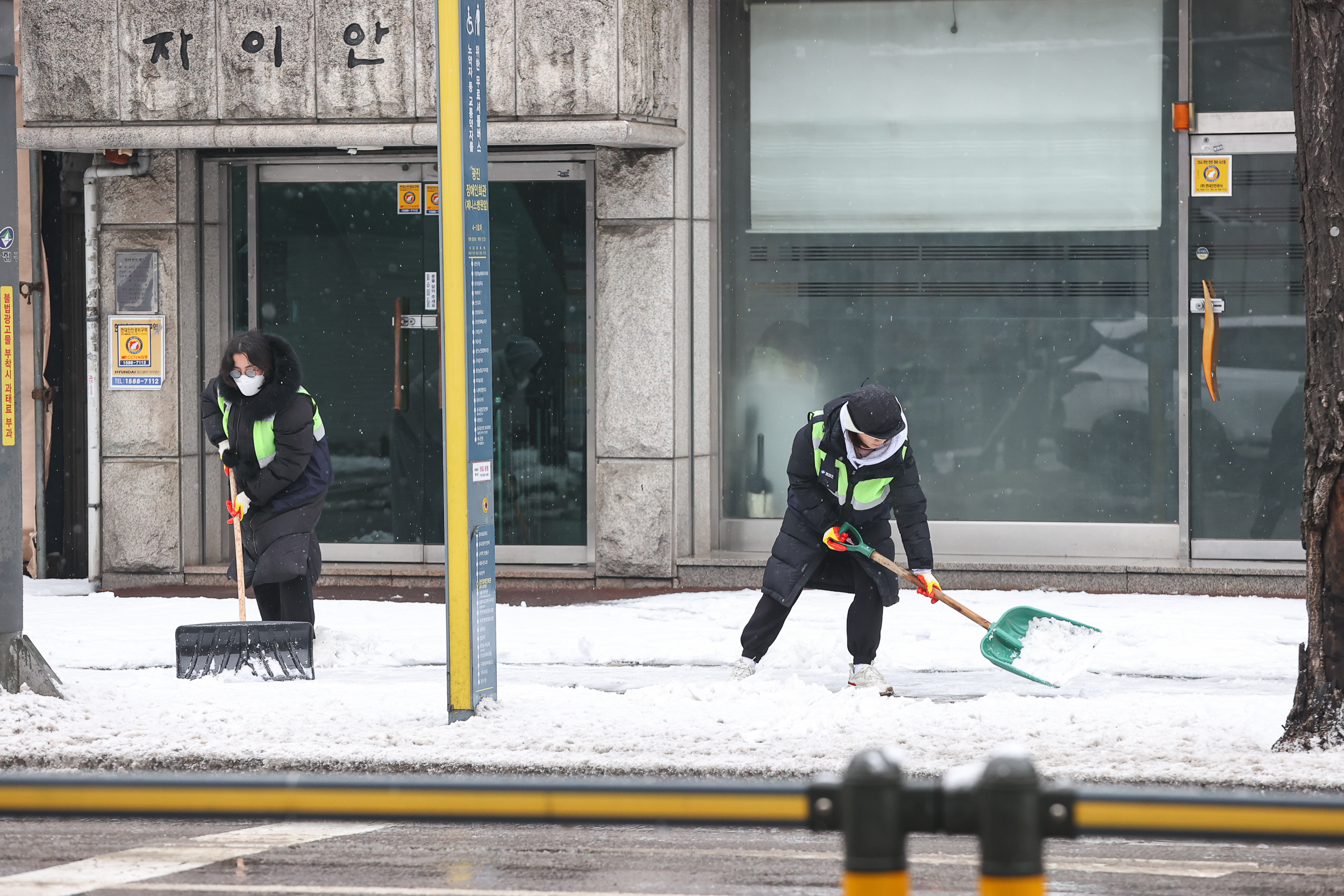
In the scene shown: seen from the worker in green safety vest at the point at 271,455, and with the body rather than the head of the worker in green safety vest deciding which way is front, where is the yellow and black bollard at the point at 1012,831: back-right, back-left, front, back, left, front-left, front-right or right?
front-left

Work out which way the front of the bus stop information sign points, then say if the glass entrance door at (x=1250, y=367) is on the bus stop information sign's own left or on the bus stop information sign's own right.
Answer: on the bus stop information sign's own left

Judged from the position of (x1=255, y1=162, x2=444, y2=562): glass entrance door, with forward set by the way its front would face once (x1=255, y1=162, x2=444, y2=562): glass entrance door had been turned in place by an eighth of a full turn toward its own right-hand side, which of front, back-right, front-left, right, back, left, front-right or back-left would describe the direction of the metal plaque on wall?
front-right

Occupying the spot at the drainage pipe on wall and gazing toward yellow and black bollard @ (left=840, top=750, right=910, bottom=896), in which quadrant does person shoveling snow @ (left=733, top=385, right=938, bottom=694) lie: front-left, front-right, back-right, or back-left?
front-left

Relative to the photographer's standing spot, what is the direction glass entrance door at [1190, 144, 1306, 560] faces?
facing the viewer

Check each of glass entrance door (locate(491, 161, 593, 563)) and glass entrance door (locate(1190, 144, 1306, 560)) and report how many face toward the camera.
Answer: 2

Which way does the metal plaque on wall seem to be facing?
toward the camera

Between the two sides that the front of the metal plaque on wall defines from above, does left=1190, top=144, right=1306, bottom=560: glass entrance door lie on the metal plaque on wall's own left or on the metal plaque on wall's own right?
on the metal plaque on wall's own left

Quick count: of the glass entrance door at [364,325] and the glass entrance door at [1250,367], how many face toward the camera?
2

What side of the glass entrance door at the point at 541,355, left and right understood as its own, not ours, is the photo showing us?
front

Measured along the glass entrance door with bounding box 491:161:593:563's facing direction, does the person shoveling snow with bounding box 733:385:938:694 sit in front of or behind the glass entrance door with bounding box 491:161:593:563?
in front
